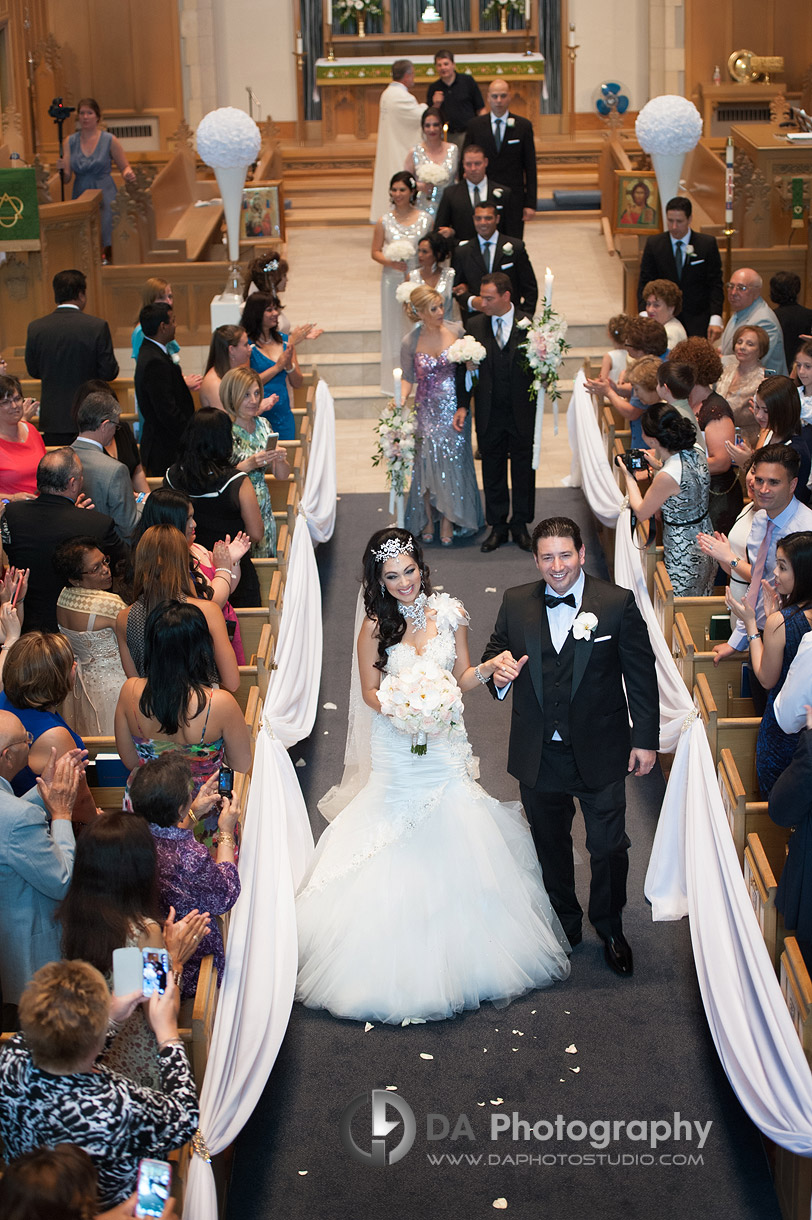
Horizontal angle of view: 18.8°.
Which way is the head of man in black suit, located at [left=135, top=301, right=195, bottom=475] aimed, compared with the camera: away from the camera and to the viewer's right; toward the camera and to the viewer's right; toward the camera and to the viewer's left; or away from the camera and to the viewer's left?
away from the camera and to the viewer's right

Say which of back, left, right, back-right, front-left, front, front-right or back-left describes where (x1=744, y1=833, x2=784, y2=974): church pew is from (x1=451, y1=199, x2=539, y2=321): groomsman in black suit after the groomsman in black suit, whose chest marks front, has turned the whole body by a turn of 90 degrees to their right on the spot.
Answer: left

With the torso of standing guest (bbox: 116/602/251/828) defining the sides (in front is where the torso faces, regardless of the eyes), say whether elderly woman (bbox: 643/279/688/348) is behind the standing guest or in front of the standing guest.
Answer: in front

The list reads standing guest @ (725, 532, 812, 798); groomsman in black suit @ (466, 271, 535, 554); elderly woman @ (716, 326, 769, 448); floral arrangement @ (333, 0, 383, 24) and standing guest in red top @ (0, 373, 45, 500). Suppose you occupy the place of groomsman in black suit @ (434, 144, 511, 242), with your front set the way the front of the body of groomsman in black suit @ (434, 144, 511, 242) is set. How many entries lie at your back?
1

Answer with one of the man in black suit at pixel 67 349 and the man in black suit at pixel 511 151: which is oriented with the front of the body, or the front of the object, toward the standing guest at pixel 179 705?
the man in black suit at pixel 511 151

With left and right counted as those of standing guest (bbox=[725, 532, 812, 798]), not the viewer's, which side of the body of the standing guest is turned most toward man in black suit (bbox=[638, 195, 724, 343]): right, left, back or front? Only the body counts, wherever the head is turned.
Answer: right

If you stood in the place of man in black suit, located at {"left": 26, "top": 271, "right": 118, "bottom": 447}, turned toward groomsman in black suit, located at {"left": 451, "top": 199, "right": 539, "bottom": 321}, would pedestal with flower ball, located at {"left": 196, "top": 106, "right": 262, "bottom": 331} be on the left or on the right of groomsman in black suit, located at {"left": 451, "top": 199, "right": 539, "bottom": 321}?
left

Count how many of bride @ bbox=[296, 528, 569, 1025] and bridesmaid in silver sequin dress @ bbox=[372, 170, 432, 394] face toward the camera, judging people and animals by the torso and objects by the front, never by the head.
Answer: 2

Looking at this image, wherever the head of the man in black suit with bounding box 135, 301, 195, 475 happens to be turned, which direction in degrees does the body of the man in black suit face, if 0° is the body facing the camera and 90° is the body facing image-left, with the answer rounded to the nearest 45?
approximately 270°

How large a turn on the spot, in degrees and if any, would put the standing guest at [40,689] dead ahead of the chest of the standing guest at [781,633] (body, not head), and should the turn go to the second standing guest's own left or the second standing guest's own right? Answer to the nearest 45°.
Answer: approximately 45° to the second standing guest's own left

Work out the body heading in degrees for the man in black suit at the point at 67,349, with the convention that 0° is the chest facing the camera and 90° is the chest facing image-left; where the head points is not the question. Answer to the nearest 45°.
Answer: approximately 180°

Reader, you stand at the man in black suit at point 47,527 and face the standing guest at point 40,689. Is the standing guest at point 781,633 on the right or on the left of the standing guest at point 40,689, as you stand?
left

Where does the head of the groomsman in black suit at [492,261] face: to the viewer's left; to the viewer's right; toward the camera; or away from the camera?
toward the camera

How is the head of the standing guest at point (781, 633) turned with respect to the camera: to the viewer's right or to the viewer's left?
to the viewer's left

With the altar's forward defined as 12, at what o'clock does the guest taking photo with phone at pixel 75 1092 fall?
The guest taking photo with phone is roughly at 12 o'clock from the altar.

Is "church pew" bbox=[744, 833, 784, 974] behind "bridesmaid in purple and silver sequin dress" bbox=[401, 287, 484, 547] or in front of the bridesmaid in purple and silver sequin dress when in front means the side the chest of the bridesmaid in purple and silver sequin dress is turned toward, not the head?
in front

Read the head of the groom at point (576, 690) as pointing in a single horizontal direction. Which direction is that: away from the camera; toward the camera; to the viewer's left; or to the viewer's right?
toward the camera

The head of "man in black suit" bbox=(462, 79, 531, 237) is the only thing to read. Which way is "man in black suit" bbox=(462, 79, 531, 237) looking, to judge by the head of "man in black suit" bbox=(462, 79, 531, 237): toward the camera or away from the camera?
toward the camera
